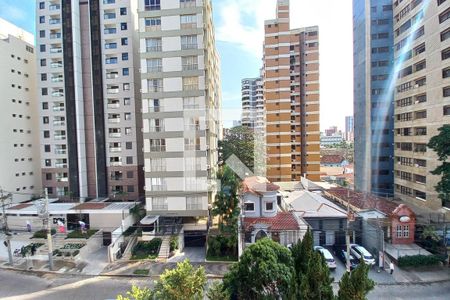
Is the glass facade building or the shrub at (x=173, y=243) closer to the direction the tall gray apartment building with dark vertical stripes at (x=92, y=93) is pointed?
the shrub

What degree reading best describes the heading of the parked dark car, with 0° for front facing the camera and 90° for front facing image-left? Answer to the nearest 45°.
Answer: approximately 315°

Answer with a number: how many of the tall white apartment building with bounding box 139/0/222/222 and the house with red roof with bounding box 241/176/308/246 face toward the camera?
2

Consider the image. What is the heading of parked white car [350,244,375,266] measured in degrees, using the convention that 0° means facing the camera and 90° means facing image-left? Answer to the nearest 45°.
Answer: approximately 315°

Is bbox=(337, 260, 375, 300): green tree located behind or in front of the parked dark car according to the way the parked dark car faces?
in front

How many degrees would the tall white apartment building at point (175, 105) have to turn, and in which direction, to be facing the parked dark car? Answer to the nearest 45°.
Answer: approximately 90° to its left

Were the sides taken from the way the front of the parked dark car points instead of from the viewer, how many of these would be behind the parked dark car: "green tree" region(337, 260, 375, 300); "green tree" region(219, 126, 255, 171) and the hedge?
1

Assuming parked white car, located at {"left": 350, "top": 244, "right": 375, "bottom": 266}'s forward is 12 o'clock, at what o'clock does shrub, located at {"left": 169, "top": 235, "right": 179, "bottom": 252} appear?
The shrub is roughly at 4 o'clock from the parked white car.

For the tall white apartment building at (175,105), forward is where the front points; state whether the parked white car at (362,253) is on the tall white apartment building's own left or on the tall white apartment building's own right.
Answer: on the tall white apartment building's own left

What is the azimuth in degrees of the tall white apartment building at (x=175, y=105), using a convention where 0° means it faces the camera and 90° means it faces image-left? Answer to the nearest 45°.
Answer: approximately 0°
